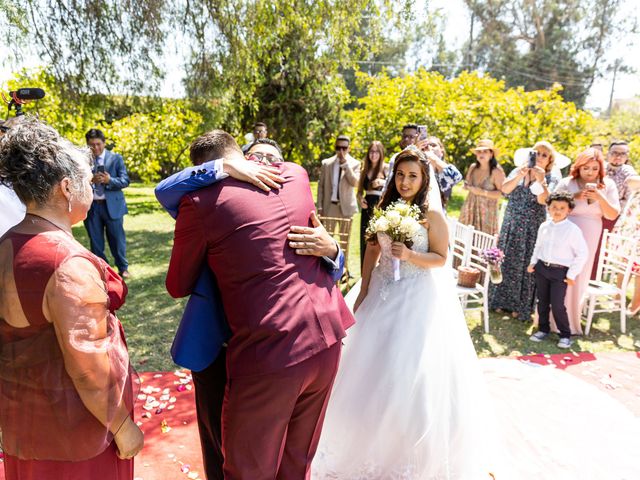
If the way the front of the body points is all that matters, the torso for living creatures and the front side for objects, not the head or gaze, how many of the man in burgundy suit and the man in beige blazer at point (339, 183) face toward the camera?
1

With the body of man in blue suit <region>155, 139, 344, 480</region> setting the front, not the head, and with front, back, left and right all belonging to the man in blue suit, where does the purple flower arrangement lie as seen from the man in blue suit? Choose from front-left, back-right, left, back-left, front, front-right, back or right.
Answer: left

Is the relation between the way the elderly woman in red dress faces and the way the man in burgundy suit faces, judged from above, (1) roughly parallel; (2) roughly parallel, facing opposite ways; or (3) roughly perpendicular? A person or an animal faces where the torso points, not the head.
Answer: roughly perpendicular

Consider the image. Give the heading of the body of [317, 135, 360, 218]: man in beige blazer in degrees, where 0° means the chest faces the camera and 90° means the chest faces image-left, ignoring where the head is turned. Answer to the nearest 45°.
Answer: approximately 0°

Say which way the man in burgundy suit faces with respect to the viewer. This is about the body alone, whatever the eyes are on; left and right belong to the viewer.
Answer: facing away from the viewer and to the left of the viewer

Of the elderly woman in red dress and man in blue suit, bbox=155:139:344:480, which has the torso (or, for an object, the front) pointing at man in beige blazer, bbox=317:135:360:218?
the elderly woman in red dress

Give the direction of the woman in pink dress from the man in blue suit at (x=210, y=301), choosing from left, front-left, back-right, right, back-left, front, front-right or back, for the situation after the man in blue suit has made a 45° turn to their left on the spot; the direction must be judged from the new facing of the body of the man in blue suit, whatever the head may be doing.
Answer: front-left

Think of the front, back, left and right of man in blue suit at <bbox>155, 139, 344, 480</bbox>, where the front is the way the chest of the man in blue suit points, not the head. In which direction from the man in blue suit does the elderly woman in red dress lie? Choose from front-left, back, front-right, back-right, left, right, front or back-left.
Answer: right

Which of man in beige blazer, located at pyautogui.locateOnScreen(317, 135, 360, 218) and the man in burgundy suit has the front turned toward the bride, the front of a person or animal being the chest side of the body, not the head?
the man in beige blazer

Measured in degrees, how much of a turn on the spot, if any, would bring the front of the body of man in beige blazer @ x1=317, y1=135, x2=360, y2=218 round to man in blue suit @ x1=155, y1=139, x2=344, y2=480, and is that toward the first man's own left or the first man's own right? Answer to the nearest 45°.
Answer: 0° — they already face them

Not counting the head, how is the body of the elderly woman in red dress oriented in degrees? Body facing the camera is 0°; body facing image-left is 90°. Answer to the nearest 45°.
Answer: approximately 225°

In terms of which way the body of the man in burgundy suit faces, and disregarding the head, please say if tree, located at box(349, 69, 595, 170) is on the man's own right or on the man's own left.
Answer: on the man's own right

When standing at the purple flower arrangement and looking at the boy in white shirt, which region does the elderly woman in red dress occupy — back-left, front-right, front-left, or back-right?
back-right

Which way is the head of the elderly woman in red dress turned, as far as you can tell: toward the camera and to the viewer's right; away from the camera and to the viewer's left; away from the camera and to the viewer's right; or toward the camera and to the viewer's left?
away from the camera and to the viewer's right

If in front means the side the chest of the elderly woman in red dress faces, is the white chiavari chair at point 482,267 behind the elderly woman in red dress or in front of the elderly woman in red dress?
in front
